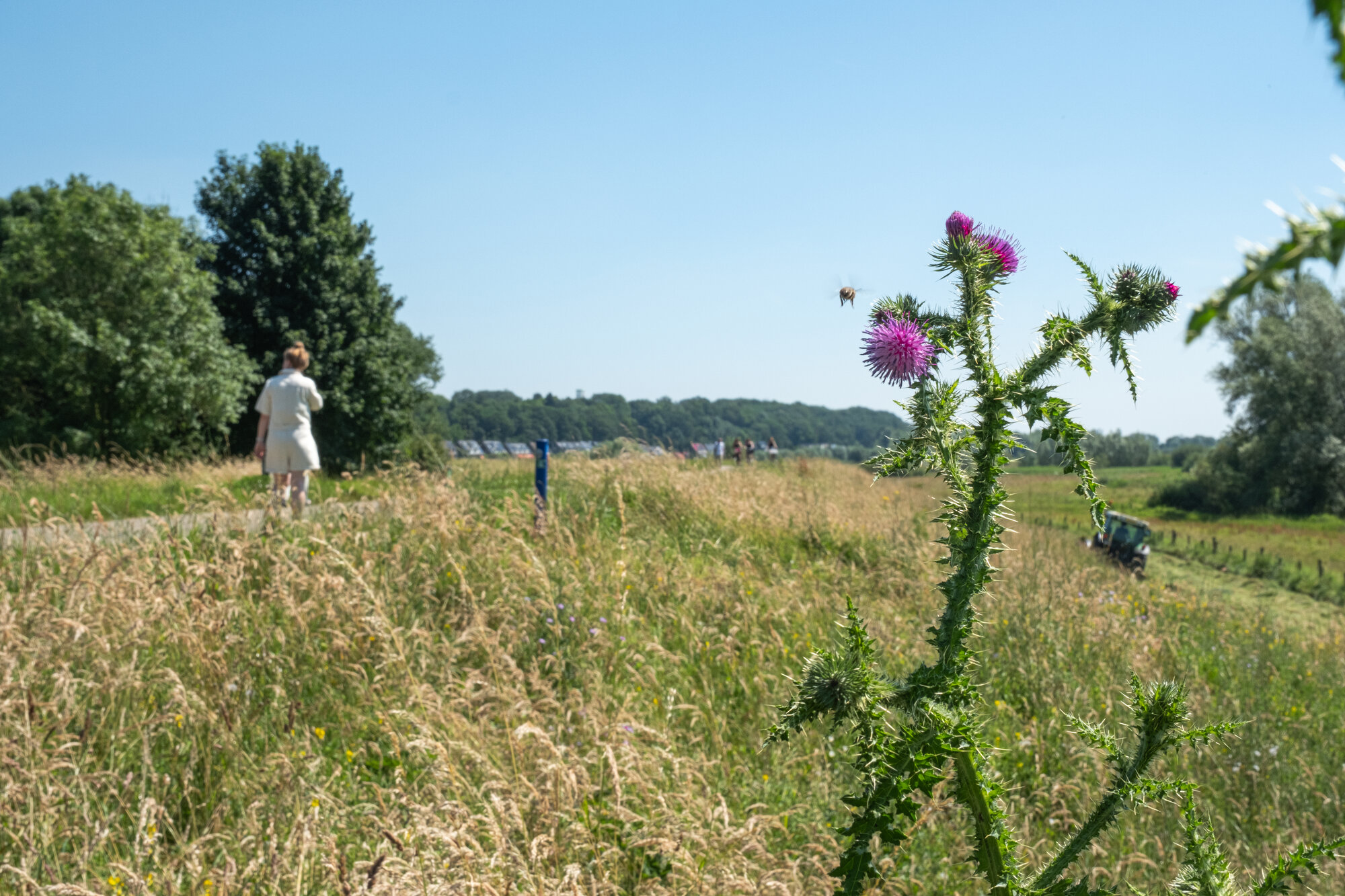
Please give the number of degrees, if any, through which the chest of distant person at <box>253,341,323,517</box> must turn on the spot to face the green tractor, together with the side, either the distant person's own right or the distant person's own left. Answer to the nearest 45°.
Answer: approximately 90° to the distant person's own right

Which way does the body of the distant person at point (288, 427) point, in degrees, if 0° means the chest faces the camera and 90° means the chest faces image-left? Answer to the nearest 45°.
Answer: approximately 180°

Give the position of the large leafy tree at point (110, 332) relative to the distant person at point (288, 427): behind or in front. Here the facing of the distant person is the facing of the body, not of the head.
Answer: in front

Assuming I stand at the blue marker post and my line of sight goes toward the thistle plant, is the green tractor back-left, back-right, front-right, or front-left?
back-left

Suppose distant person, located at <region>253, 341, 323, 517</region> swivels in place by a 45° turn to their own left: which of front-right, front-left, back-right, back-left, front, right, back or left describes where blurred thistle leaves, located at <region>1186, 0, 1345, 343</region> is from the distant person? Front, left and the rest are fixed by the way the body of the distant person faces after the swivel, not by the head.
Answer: back-left

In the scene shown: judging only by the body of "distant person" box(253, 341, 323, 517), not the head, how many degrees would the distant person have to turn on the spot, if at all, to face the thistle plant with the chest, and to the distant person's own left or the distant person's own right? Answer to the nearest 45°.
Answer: approximately 180°

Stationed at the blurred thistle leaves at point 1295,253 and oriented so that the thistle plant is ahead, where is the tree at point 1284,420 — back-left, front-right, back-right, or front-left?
front-right

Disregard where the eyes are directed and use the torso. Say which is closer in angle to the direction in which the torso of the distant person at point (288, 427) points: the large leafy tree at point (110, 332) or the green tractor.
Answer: the large leafy tree

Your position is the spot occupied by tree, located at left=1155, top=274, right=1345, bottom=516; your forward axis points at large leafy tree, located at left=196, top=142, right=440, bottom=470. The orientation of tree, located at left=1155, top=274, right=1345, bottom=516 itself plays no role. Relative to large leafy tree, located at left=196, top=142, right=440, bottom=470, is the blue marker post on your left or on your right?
left

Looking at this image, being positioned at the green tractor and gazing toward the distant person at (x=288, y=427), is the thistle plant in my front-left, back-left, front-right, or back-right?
front-left

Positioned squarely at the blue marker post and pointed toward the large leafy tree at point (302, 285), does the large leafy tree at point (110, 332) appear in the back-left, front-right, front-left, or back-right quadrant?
front-left

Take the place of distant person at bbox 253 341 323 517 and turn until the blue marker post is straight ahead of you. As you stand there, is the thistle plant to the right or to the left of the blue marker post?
right

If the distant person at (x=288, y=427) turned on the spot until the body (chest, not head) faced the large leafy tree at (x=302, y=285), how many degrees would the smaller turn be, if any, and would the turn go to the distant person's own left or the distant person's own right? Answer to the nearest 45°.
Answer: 0° — they already face it
